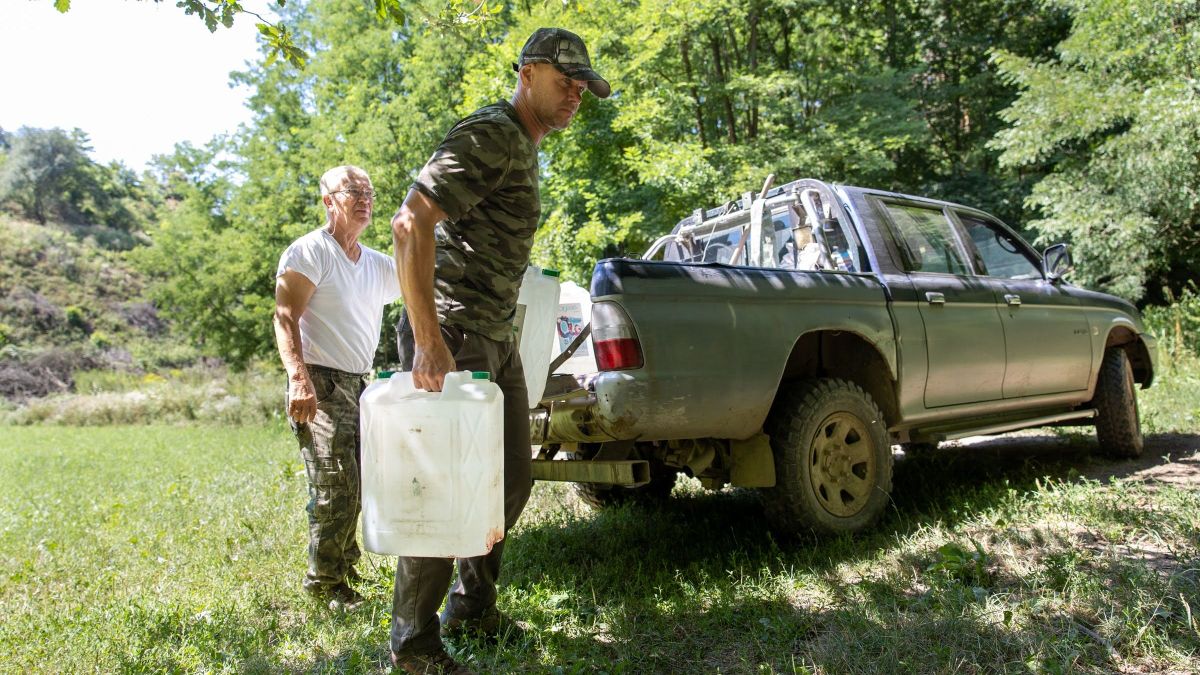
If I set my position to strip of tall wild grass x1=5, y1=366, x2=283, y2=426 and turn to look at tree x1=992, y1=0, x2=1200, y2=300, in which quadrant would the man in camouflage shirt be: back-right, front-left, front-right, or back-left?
front-right

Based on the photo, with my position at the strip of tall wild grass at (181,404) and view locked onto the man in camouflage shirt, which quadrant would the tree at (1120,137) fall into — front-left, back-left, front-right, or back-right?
front-left

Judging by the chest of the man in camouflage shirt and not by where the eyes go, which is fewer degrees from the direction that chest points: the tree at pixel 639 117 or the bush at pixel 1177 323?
the bush

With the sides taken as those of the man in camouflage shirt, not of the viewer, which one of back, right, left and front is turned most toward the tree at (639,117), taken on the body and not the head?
left

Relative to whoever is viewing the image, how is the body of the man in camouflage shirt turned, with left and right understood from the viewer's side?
facing to the right of the viewer

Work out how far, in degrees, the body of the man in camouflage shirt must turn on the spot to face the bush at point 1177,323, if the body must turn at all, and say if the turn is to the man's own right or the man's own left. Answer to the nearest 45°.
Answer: approximately 45° to the man's own left

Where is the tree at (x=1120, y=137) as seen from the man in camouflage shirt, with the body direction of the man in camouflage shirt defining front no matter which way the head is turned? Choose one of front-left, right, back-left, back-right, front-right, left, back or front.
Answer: front-left

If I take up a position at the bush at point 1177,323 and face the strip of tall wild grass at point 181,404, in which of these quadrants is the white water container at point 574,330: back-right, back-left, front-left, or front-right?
front-left
